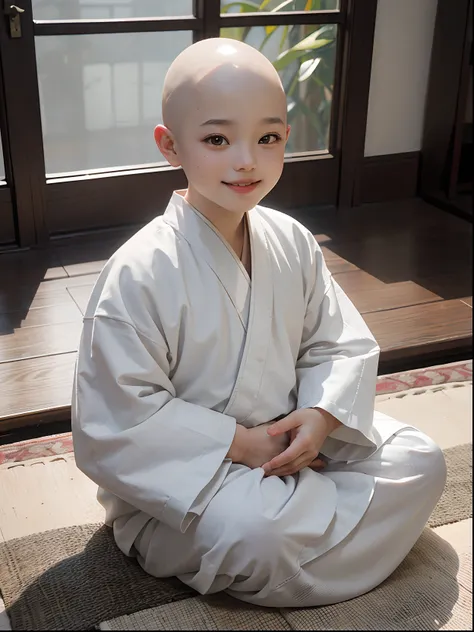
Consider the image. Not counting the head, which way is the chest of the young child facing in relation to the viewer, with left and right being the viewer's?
facing the viewer and to the right of the viewer
